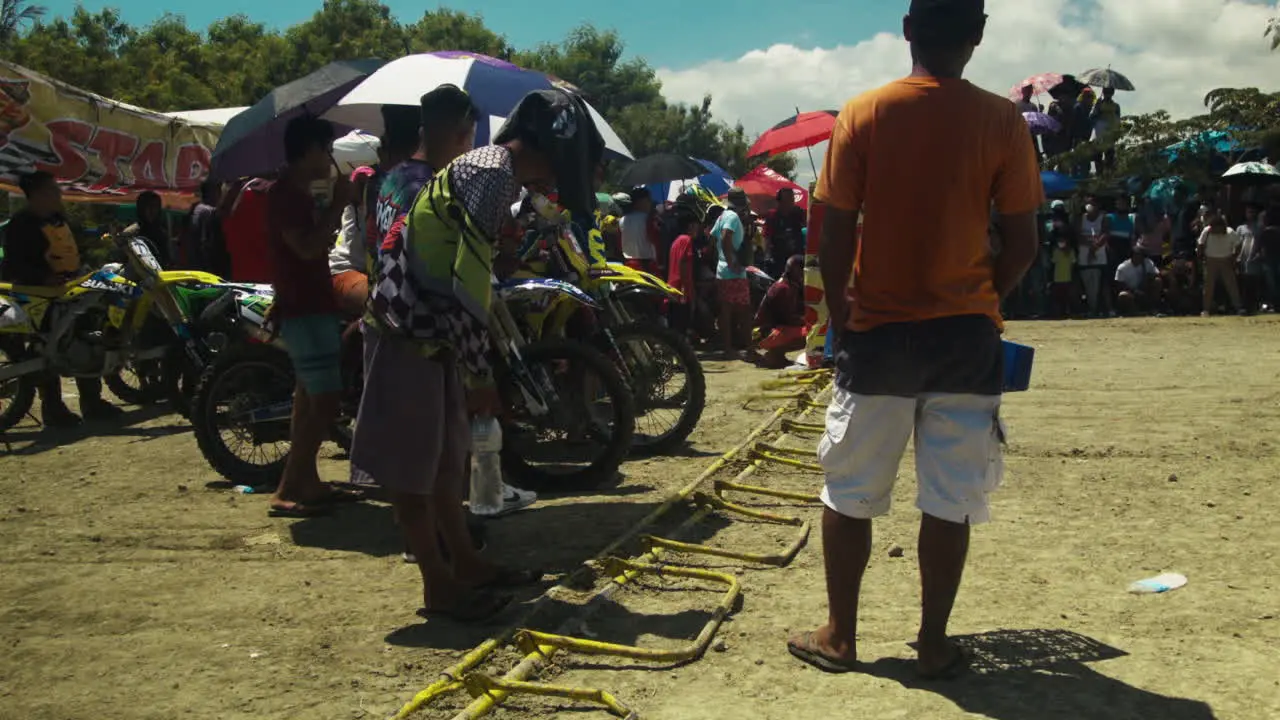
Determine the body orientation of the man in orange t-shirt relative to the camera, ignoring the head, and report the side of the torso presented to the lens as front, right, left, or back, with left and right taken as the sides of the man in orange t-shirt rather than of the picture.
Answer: back

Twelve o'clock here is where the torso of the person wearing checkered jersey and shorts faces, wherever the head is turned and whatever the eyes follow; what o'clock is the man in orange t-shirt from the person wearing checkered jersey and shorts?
The man in orange t-shirt is roughly at 1 o'clock from the person wearing checkered jersey and shorts.

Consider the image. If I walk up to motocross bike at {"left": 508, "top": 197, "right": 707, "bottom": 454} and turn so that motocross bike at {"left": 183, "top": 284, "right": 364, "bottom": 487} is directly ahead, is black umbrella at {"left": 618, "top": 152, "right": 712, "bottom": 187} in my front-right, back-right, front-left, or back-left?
back-right

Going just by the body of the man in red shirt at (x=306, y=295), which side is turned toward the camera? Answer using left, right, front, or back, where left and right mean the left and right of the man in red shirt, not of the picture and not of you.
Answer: right

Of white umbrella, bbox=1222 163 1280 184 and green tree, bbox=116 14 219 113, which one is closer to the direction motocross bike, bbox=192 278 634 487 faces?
the white umbrella

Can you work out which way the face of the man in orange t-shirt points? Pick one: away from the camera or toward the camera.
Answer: away from the camera

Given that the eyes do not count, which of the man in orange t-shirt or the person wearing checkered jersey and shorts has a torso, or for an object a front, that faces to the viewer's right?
the person wearing checkered jersey and shorts

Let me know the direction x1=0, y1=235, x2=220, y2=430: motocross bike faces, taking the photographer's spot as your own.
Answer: facing to the right of the viewer

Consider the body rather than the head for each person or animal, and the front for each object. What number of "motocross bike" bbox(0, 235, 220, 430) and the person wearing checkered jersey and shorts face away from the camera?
0

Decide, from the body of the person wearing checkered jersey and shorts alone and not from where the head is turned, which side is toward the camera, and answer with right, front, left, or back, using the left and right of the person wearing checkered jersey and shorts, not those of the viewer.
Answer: right

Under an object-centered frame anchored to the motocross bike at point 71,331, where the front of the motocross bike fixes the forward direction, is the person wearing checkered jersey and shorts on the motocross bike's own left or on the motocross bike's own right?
on the motocross bike's own right
